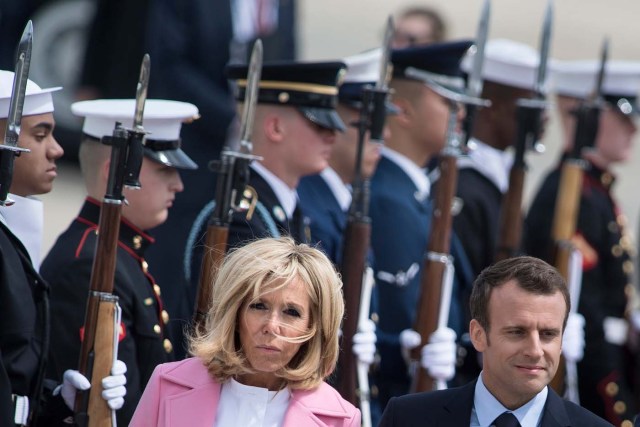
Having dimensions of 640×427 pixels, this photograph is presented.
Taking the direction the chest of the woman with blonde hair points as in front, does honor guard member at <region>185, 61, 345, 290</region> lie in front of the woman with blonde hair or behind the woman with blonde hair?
behind

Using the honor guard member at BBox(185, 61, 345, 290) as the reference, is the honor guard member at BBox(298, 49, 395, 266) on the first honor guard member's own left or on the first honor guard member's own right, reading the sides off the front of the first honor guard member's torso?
on the first honor guard member's own left

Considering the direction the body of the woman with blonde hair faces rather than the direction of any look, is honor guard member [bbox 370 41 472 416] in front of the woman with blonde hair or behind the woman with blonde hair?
behind
